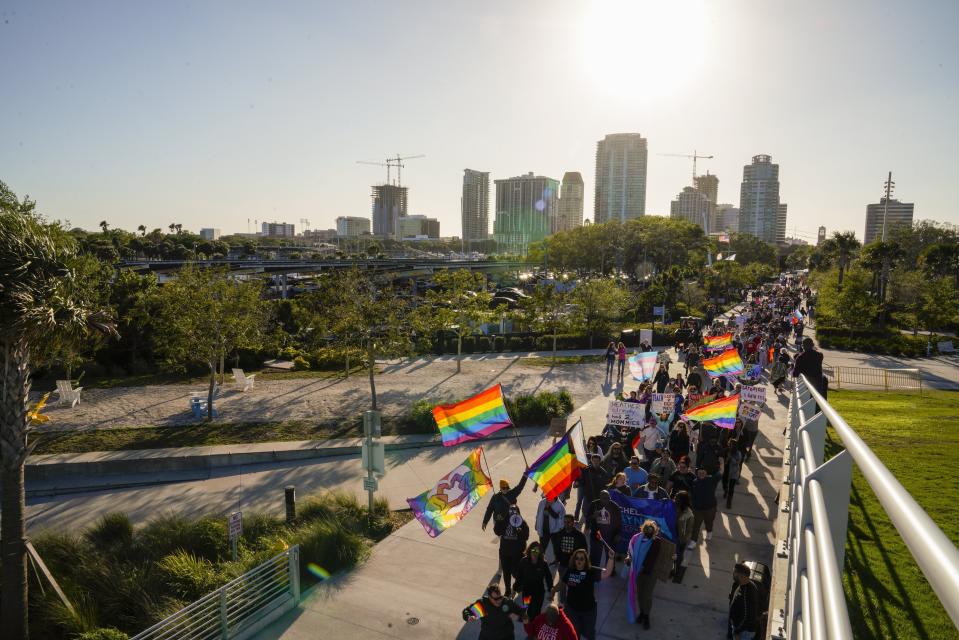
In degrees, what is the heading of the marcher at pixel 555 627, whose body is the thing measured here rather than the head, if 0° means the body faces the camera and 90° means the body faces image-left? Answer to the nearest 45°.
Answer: approximately 0°

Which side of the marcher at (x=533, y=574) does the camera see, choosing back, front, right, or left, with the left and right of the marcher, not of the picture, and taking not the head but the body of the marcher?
front

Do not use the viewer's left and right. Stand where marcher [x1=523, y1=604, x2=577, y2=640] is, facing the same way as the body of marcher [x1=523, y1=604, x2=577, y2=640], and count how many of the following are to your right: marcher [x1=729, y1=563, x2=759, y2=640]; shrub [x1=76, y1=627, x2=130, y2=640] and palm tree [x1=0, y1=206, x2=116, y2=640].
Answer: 2

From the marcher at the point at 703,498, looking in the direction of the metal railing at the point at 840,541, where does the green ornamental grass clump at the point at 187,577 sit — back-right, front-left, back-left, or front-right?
front-right

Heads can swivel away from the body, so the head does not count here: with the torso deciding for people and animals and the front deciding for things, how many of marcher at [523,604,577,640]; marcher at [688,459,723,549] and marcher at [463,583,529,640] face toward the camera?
3

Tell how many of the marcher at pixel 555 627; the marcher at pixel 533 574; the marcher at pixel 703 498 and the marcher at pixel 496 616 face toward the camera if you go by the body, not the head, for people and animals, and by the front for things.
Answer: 4

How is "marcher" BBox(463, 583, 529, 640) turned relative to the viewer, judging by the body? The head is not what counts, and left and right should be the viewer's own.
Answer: facing the viewer

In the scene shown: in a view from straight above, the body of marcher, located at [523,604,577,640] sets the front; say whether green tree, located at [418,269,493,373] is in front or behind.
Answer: behind

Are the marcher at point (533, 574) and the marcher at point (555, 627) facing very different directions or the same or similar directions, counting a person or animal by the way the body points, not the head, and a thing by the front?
same or similar directions

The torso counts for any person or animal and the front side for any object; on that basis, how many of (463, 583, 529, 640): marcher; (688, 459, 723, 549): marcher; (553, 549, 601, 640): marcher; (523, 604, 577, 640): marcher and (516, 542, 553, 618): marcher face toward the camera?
5

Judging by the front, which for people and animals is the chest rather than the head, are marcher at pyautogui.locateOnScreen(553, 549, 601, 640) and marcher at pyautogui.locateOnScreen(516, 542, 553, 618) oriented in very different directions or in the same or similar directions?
same or similar directions

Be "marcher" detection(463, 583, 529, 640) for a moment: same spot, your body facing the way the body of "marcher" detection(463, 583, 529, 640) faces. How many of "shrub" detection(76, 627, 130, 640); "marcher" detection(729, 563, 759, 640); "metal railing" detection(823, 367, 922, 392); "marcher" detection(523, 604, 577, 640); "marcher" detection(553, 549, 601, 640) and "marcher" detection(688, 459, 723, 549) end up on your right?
1

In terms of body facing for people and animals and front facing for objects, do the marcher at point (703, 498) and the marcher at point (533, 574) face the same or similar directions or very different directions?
same or similar directions

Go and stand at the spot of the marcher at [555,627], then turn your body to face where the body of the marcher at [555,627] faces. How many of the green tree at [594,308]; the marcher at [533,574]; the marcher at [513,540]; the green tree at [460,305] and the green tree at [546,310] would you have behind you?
5
